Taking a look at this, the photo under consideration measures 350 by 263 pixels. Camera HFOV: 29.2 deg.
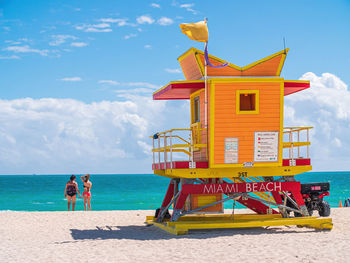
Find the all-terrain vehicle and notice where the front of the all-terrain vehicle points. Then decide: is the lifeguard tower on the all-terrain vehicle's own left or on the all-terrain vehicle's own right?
on the all-terrain vehicle's own left

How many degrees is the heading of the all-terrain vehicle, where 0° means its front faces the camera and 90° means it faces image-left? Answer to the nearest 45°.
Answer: approximately 135°
